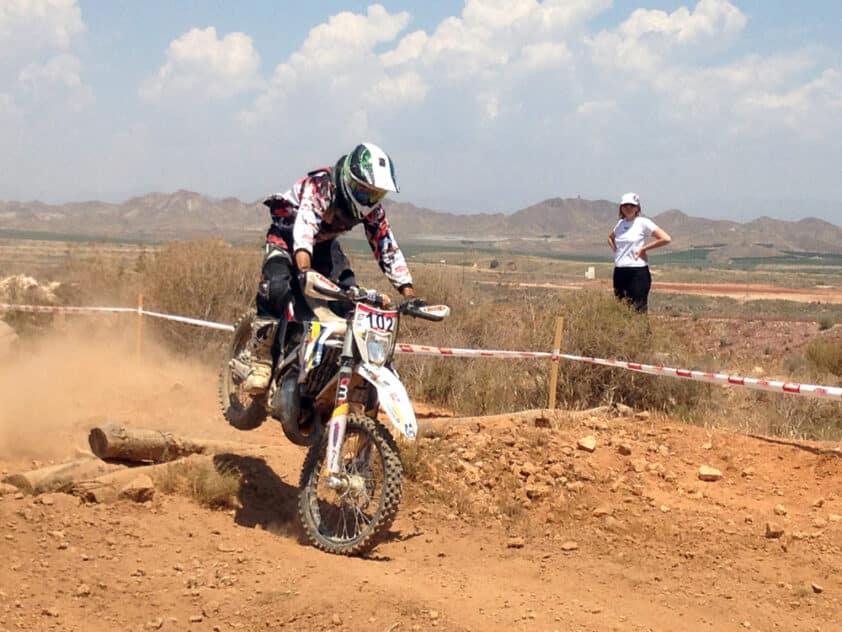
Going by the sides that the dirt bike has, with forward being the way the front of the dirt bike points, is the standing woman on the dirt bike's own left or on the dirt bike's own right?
on the dirt bike's own left

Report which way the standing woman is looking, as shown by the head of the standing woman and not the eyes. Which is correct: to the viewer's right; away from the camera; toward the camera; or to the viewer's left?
toward the camera

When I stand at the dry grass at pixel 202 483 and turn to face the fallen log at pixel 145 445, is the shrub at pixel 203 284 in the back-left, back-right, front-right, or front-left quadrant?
front-right

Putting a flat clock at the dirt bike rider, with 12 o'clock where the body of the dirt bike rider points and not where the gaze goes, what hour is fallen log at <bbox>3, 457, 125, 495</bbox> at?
The fallen log is roughly at 4 o'clock from the dirt bike rider.

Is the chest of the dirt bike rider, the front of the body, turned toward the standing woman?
no

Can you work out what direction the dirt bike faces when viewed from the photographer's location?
facing the viewer and to the right of the viewer

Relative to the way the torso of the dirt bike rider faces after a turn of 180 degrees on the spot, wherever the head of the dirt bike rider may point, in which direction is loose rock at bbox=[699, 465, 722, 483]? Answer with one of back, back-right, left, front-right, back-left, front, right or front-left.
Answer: back-right

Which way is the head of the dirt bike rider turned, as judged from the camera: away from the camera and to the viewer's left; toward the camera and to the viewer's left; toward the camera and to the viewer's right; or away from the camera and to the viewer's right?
toward the camera and to the viewer's right

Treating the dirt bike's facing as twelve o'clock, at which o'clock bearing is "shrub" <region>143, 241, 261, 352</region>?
The shrub is roughly at 7 o'clock from the dirt bike.

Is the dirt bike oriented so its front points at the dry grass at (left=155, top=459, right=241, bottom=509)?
no

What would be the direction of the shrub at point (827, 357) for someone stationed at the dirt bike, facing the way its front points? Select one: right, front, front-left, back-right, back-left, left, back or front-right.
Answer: left

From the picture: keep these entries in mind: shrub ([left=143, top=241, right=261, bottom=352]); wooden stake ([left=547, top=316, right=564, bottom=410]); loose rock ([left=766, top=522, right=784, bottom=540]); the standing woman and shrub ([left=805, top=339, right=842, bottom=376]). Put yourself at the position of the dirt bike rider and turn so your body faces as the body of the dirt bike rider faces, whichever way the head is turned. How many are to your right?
0

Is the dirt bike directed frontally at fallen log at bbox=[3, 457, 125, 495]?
no

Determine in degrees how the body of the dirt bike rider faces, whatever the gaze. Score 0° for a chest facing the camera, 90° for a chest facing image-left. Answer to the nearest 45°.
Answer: approximately 315°

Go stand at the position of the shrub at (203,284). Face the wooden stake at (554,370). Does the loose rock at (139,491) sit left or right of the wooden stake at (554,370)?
right

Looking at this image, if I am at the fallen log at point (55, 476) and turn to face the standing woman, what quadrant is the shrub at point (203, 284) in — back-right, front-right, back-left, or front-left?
front-left
